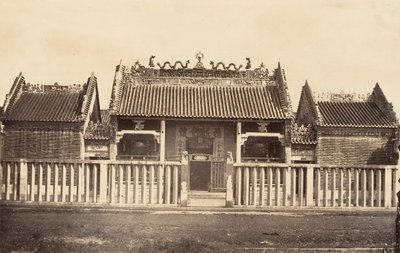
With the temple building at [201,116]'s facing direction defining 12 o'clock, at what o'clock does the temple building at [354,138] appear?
the temple building at [354,138] is roughly at 9 o'clock from the temple building at [201,116].

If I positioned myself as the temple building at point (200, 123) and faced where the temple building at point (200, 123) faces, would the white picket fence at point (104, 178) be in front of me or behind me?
in front

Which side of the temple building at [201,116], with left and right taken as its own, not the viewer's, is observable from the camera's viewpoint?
front

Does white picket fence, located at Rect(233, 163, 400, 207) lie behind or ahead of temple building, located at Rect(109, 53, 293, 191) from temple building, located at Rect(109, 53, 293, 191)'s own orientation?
ahead

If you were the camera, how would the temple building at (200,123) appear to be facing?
facing the viewer

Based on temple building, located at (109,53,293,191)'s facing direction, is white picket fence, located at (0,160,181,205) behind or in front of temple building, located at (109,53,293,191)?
in front
